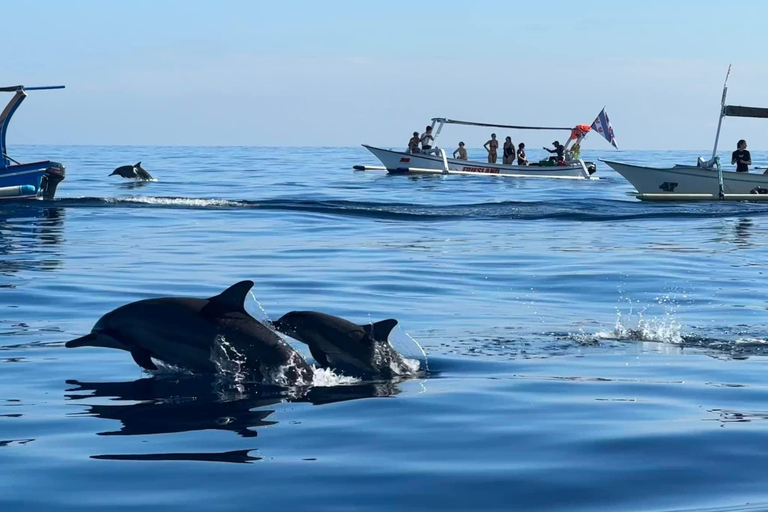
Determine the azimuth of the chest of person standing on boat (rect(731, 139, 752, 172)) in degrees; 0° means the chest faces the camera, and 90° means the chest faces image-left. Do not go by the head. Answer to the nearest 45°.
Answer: approximately 0°

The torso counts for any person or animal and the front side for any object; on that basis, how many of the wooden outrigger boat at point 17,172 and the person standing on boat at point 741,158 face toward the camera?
1

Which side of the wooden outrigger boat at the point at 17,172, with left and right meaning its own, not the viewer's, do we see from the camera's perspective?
left

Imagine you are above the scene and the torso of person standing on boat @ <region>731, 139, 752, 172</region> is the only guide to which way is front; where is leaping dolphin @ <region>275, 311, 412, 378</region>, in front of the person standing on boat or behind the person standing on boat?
in front

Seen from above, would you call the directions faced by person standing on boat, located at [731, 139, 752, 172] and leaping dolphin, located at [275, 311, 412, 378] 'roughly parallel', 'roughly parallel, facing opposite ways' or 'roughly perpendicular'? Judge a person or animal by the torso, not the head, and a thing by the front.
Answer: roughly perpendicular

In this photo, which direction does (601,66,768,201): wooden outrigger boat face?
to the viewer's left

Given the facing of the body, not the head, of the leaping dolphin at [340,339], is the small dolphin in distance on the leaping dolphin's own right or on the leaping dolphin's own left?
on the leaping dolphin's own right

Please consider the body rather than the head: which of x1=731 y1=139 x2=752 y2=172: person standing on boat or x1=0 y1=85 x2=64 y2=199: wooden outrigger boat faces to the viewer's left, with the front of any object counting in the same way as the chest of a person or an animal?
the wooden outrigger boat

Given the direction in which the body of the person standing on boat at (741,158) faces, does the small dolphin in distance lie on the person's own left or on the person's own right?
on the person's own right

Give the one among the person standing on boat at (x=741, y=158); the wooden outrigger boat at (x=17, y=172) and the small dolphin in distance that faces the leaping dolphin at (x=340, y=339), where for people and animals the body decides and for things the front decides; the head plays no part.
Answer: the person standing on boat

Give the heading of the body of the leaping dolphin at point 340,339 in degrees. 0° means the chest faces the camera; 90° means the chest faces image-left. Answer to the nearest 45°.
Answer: approximately 90°

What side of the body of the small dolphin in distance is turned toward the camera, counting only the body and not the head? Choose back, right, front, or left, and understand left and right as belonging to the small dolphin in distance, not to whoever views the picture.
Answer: left
